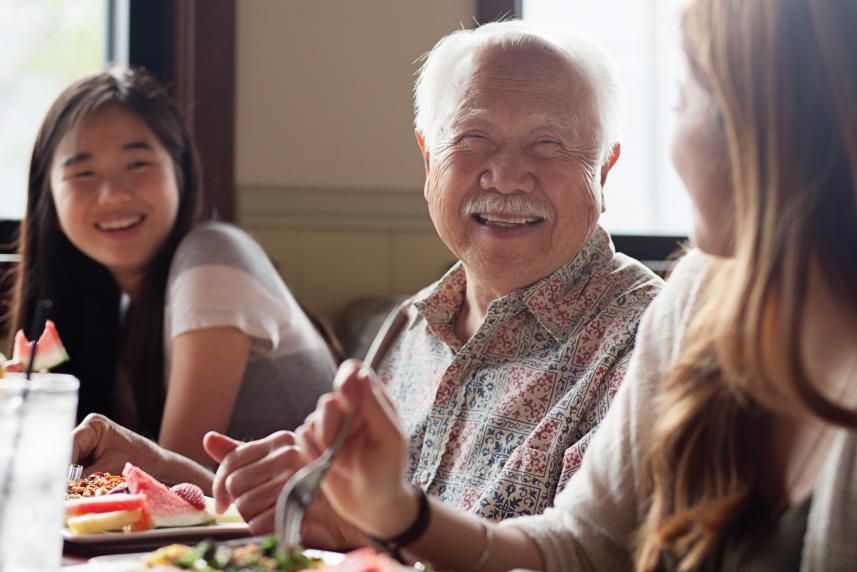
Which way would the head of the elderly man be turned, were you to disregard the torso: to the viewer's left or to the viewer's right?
to the viewer's right

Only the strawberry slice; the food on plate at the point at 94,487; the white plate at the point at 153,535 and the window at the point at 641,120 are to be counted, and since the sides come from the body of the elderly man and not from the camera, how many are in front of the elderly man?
3

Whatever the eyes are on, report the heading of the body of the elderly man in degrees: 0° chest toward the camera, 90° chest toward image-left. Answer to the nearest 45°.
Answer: approximately 45°
